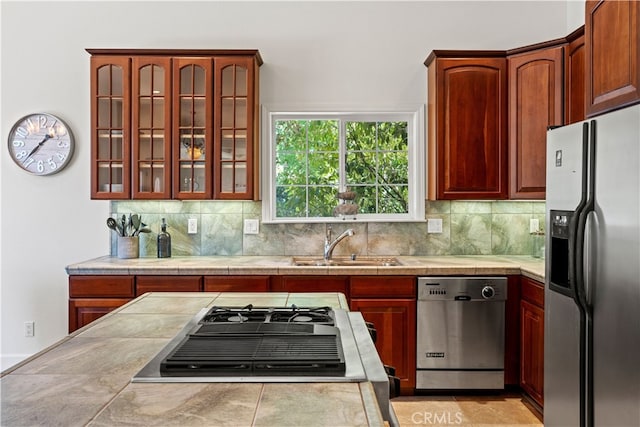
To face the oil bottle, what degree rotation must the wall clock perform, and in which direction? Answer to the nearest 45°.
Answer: approximately 45° to its left

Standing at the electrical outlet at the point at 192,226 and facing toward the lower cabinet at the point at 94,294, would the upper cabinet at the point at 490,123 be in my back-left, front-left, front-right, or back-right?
back-left

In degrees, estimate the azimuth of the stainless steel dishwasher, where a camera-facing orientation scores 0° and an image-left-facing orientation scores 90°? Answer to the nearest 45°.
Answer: approximately 0°

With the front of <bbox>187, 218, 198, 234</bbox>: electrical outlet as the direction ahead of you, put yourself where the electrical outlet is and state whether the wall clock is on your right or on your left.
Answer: on your right

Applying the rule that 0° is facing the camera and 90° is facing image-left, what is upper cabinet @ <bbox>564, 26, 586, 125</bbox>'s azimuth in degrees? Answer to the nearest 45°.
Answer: approximately 45°

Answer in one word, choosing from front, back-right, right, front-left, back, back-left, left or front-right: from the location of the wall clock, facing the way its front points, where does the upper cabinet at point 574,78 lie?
front-left

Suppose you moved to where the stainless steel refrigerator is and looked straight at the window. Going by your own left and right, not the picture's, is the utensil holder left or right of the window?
left

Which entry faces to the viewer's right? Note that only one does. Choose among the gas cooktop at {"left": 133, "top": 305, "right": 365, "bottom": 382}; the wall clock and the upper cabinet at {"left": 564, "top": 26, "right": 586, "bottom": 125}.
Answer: the gas cooktop

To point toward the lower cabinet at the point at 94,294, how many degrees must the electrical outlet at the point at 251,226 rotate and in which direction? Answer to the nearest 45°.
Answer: approximately 45° to its right

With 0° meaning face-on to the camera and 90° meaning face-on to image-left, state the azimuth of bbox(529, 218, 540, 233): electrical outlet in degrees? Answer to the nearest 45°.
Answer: approximately 0°
